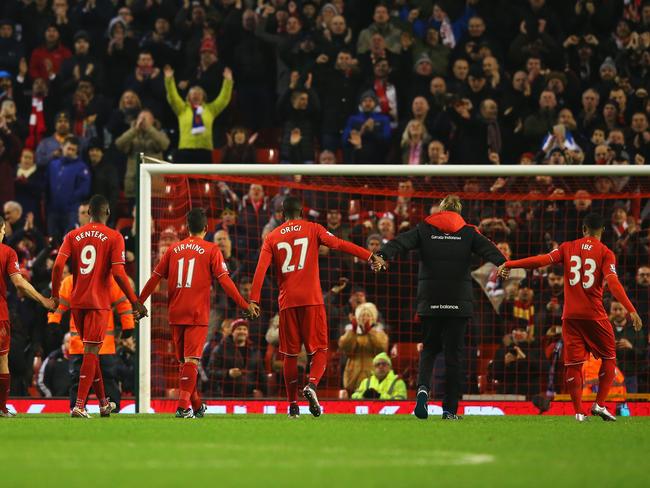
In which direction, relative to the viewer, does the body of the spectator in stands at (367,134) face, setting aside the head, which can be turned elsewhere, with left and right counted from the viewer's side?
facing the viewer

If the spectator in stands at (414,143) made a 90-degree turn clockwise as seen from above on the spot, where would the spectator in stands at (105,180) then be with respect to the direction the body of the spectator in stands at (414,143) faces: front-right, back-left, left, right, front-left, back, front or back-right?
front

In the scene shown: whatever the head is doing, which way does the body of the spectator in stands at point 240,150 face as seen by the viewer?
toward the camera

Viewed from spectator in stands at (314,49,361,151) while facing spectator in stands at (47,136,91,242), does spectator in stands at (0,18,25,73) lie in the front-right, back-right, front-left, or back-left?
front-right

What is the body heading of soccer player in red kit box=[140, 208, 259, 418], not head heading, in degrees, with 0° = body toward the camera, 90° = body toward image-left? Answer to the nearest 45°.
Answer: approximately 180°

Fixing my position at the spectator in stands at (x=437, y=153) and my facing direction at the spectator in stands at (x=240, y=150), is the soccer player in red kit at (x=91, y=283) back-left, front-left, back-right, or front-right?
front-left

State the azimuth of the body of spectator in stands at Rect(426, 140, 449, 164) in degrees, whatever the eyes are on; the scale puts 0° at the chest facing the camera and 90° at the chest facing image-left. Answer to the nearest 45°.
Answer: approximately 0°

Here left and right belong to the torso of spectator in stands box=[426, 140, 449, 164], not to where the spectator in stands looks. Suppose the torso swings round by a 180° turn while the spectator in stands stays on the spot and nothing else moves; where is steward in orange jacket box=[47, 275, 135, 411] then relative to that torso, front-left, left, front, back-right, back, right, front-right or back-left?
back-left

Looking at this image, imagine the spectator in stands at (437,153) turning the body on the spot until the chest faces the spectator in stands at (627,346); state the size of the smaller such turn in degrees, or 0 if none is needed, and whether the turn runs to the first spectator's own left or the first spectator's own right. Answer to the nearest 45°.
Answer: approximately 45° to the first spectator's own left

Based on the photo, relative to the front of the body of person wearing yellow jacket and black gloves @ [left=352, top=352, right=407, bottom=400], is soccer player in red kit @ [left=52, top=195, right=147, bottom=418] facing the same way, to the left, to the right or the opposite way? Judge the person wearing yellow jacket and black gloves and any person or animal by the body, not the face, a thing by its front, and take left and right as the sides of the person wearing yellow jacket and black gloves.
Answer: the opposite way

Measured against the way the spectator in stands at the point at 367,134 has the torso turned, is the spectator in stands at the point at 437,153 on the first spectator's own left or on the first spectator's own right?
on the first spectator's own left

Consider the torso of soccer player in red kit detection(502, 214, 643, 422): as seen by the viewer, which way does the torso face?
away from the camera

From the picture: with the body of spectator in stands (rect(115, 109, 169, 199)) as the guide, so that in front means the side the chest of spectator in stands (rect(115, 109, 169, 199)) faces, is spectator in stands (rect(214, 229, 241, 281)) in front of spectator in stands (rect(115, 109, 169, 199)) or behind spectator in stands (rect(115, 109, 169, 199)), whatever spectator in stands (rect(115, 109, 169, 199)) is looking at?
in front

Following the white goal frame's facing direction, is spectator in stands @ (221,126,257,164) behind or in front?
behind

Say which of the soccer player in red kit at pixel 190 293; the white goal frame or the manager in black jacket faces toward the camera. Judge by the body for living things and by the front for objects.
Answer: the white goal frame

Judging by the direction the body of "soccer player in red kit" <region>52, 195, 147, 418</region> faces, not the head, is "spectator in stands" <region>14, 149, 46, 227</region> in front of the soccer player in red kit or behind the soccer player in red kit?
in front

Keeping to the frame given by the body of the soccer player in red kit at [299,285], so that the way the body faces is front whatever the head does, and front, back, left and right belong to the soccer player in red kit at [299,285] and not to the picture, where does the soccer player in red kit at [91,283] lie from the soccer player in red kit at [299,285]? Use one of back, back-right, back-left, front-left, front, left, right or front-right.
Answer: left

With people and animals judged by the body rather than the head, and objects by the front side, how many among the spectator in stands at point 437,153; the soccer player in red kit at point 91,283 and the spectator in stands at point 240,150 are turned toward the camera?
2
